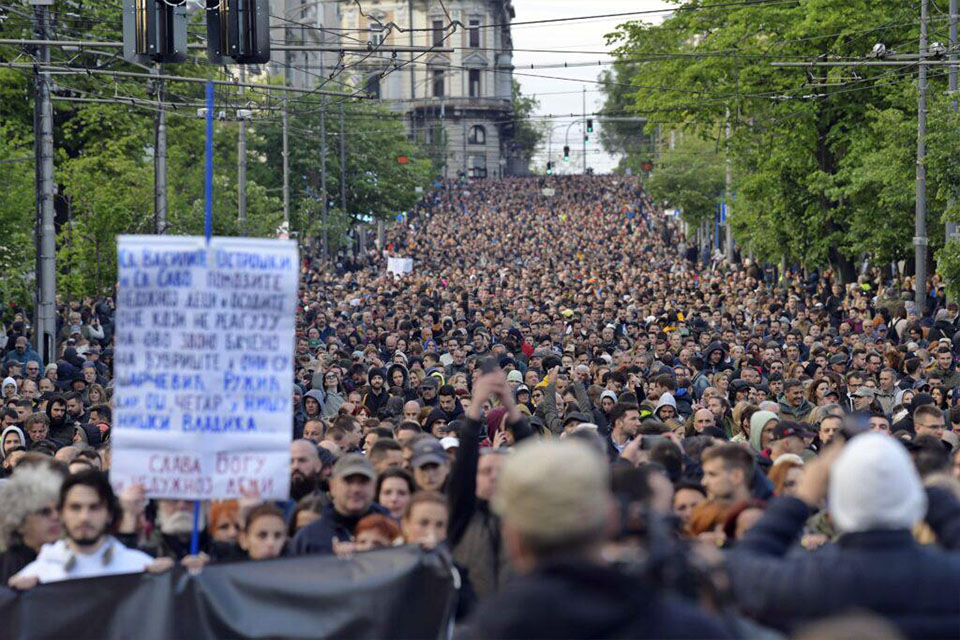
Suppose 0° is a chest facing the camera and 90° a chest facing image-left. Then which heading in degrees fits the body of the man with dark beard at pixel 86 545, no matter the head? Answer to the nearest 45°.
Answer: approximately 0°

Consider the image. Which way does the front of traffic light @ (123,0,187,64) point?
away from the camera

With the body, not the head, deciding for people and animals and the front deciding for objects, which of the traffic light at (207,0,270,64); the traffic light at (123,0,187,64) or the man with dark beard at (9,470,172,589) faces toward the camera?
the man with dark beard

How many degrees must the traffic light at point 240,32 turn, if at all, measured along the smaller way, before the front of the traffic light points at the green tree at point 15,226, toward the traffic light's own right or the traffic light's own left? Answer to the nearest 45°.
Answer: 0° — it already faces it

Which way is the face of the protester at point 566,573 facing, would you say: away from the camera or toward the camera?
away from the camera

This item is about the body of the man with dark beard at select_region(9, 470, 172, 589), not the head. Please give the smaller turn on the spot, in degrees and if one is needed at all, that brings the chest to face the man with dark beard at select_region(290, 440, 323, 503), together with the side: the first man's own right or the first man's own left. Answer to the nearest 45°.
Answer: approximately 135° to the first man's own left

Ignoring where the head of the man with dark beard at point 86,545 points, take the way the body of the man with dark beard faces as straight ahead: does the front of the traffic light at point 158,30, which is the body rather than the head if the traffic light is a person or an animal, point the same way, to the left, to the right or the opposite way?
the opposite way

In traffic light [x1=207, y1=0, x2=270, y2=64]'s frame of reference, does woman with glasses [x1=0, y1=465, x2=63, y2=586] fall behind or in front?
behind

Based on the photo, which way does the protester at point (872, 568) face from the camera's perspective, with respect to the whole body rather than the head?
away from the camera

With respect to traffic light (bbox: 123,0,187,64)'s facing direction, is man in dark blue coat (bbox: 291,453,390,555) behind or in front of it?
behind

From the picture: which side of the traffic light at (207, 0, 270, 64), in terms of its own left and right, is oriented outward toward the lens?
back

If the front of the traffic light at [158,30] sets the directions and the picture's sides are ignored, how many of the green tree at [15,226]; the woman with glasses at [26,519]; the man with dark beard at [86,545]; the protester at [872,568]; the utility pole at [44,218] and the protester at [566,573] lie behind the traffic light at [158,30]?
4

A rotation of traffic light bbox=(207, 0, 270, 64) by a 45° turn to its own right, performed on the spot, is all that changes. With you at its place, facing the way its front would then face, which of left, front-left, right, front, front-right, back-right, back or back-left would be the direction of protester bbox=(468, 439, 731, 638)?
back-right
